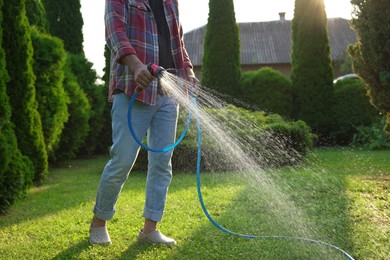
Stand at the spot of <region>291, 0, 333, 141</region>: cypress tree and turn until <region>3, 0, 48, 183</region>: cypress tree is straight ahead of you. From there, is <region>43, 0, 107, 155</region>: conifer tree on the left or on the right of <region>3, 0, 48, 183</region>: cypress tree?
right

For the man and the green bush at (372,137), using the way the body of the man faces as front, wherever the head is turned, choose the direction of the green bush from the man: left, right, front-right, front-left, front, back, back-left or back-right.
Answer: left

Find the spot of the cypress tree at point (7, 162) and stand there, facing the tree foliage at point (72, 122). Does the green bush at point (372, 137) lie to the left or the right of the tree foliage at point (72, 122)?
right

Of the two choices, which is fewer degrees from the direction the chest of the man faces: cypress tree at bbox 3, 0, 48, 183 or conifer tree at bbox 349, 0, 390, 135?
the conifer tree

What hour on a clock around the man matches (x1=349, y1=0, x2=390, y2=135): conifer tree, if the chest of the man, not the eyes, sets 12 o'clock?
The conifer tree is roughly at 9 o'clock from the man.

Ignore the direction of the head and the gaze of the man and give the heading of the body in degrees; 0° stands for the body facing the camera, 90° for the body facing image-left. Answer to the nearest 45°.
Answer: approximately 315°

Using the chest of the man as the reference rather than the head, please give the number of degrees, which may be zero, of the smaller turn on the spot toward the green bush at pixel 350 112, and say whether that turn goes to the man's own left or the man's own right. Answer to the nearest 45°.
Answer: approximately 90° to the man's own left

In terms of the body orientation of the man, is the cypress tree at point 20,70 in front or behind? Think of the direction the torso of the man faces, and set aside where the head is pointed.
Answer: behind

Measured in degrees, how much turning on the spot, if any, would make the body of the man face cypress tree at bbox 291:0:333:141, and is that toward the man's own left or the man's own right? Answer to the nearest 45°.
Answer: approximately 90° to the man's own left
